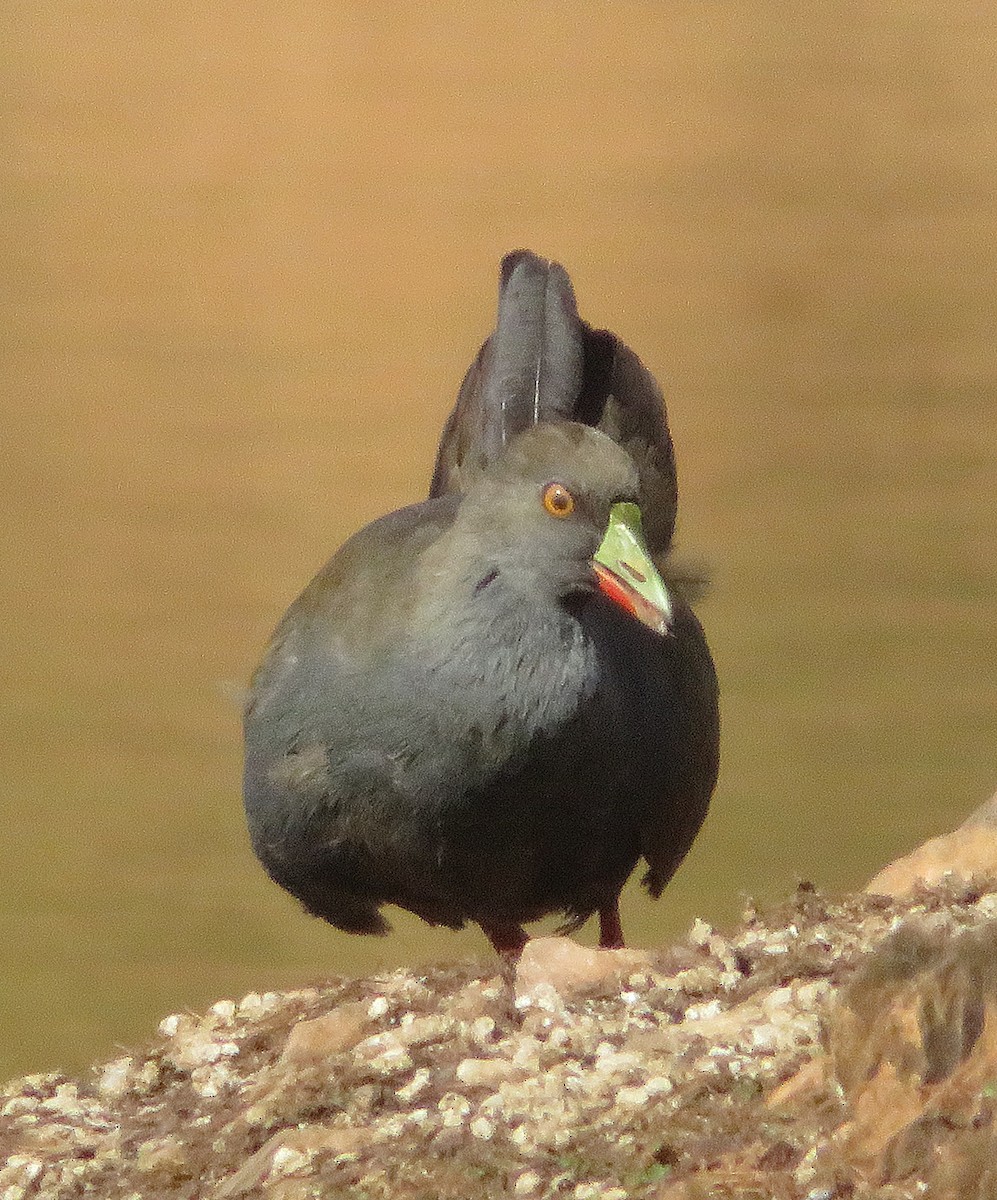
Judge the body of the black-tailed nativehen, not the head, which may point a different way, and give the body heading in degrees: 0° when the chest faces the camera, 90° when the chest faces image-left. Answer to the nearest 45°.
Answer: approximately 0°

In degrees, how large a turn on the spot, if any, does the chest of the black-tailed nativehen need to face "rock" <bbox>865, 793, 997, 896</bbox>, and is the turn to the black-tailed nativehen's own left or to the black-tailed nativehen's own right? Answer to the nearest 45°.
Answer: approximately 90° to the black-tailed nativehen's own left

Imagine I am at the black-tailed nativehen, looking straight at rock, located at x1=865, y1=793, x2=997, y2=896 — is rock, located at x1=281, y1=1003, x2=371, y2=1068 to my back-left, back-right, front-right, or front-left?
back-right
